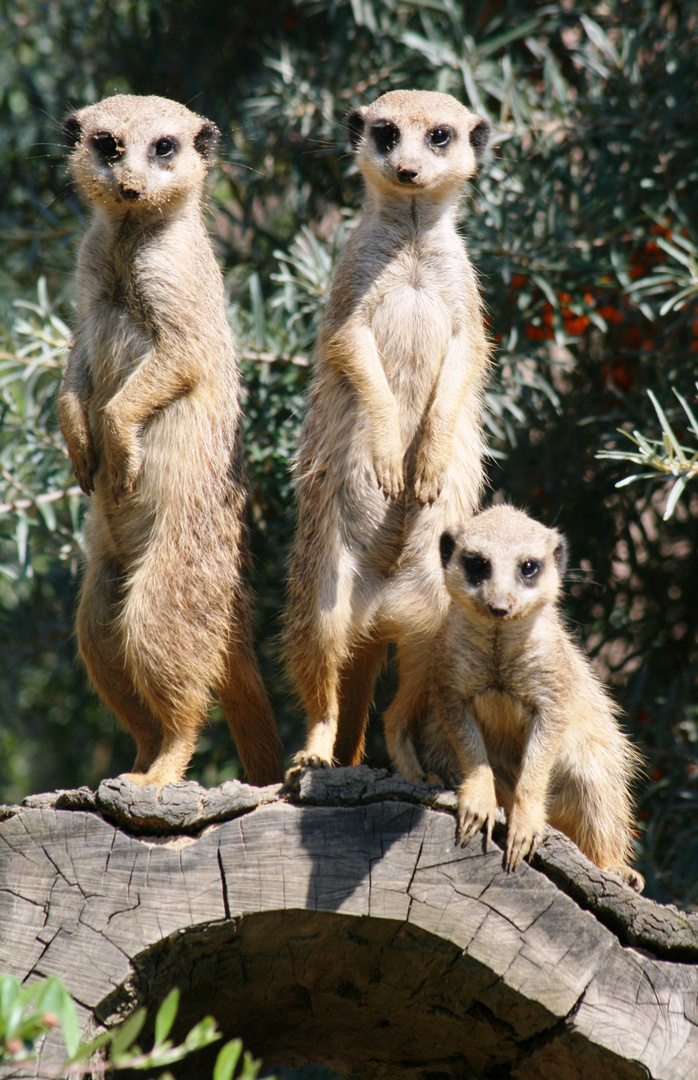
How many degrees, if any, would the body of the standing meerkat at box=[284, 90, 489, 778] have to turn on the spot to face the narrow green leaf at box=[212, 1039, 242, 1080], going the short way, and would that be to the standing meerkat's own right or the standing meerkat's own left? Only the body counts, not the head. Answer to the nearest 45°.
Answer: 0° — it already faces it

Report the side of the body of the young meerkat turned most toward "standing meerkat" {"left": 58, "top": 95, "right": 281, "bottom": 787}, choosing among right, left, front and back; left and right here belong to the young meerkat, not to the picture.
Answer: right

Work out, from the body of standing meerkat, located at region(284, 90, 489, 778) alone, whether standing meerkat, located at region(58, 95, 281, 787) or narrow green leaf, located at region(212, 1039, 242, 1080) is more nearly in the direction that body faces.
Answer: the narrow green leaf

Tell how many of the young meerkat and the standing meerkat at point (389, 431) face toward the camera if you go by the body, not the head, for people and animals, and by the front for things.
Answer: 2

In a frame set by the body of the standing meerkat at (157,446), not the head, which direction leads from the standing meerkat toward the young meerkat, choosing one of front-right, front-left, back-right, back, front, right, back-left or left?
left

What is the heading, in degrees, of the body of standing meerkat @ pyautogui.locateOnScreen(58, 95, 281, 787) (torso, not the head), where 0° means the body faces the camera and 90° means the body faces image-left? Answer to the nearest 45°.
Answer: approximately 45°

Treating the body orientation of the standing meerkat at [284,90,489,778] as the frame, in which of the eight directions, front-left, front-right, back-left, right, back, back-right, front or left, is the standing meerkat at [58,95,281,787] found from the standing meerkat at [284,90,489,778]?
right

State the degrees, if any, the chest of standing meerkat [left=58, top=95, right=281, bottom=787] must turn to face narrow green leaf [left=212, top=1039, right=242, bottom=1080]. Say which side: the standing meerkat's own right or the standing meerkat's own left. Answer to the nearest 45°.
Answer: approximately 45° to the standing meerkat's own left

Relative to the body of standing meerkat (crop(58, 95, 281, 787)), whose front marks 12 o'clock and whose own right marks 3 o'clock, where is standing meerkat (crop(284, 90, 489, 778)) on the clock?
standing meerkat (crop(284, 90, 489, 778)) is roughly at 8 o'clock from standing meerkat (crop(58, 95, 281, 787)).

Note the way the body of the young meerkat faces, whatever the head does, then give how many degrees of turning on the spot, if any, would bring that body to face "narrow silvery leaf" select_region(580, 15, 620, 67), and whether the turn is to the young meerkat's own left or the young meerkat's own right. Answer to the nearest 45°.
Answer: approximately 180°
